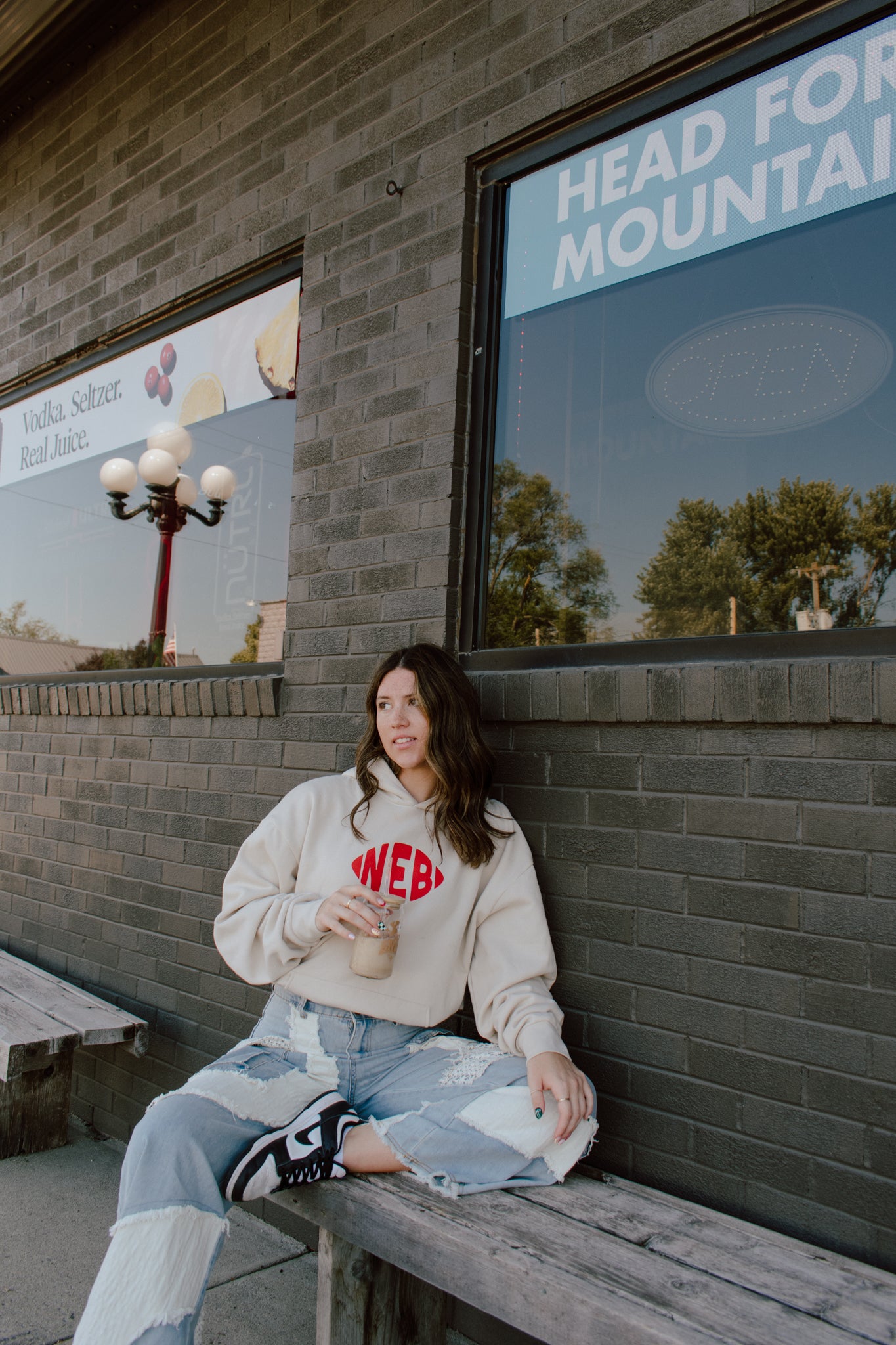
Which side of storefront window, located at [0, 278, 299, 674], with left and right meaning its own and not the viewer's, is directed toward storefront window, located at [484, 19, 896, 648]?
left

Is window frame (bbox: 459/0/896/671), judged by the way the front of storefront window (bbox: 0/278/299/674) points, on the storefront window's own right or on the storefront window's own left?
on the storefront window's own left

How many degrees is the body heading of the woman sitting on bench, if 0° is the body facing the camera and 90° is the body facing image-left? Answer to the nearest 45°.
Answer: approximately 0°
